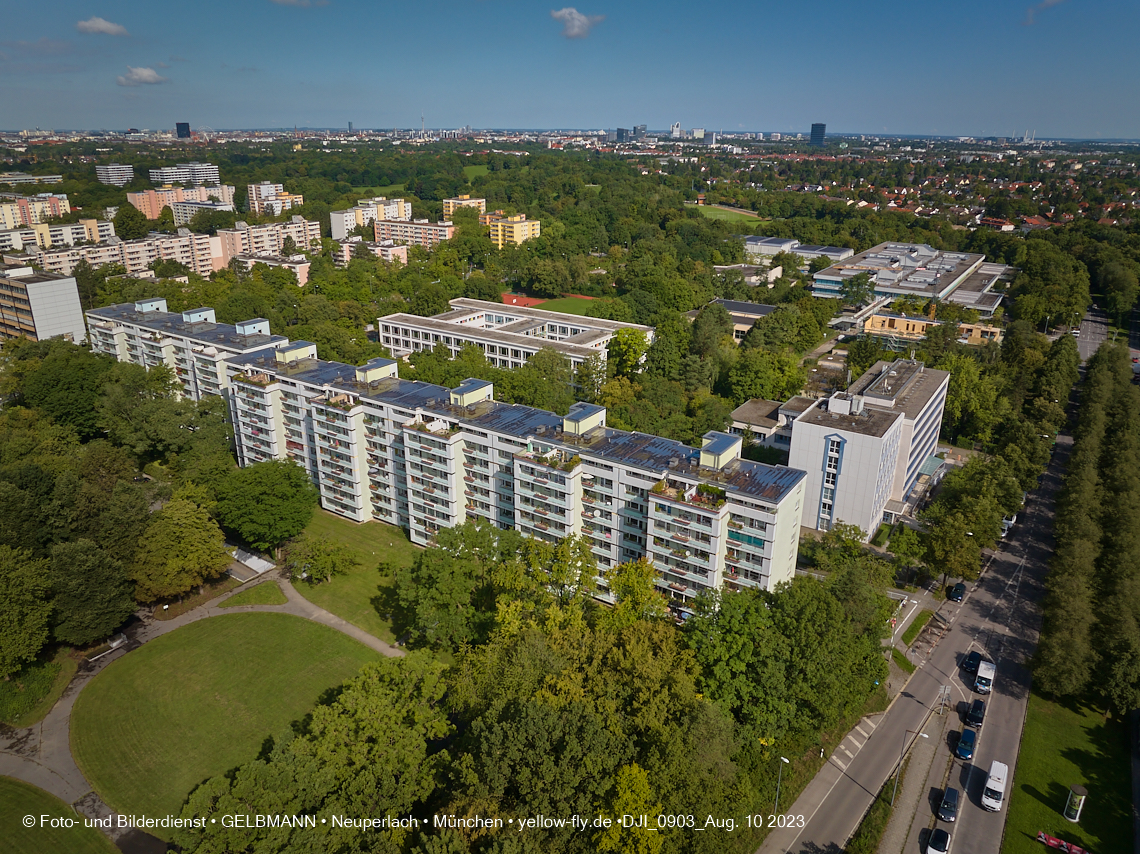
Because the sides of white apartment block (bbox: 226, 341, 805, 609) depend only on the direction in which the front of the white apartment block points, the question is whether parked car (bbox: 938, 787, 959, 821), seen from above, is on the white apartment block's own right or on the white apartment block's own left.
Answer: on the white apartment block's own left

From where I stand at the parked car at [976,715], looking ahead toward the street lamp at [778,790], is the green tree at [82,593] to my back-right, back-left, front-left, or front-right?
front-right

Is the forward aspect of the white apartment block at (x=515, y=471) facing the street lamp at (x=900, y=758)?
no

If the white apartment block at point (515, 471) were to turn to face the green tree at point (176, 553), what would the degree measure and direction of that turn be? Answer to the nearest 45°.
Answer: approximately 45° to its right

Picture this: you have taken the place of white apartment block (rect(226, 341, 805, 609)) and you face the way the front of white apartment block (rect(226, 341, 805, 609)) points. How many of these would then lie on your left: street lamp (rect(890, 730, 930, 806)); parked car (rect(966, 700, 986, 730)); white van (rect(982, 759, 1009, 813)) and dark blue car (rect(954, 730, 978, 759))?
4

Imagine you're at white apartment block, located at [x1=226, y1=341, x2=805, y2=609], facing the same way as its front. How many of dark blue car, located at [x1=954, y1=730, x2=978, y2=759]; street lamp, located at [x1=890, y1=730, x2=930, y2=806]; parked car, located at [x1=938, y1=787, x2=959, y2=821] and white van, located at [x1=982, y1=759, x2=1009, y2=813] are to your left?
4

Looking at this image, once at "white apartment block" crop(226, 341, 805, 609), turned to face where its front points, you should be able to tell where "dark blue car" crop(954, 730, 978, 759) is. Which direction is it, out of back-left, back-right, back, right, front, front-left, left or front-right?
left

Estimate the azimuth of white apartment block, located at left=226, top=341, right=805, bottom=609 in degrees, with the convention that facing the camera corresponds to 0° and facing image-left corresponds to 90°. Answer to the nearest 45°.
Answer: approximately 45°

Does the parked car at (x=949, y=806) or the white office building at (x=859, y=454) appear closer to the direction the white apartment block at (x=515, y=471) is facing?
the parked car

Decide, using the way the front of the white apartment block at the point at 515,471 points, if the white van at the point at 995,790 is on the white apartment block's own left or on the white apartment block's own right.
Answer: on the white apartment block's own left

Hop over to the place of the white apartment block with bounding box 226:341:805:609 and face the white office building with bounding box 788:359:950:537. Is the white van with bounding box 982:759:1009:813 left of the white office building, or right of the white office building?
right

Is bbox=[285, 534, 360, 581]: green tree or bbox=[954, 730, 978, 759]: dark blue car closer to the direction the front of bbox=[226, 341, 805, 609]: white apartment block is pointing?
the green tree

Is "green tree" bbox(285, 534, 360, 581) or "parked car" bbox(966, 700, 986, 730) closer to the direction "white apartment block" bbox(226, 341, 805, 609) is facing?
the green tree

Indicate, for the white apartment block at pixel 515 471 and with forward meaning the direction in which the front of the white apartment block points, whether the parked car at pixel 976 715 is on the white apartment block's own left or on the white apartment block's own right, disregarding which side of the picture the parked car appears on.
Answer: on the white apartment block's own left

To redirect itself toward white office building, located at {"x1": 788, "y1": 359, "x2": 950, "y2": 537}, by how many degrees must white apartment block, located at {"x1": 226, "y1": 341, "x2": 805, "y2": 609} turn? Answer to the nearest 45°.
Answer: approximately 135° to its left

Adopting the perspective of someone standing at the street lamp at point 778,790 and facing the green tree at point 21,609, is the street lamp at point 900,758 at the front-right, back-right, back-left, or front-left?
back-right
